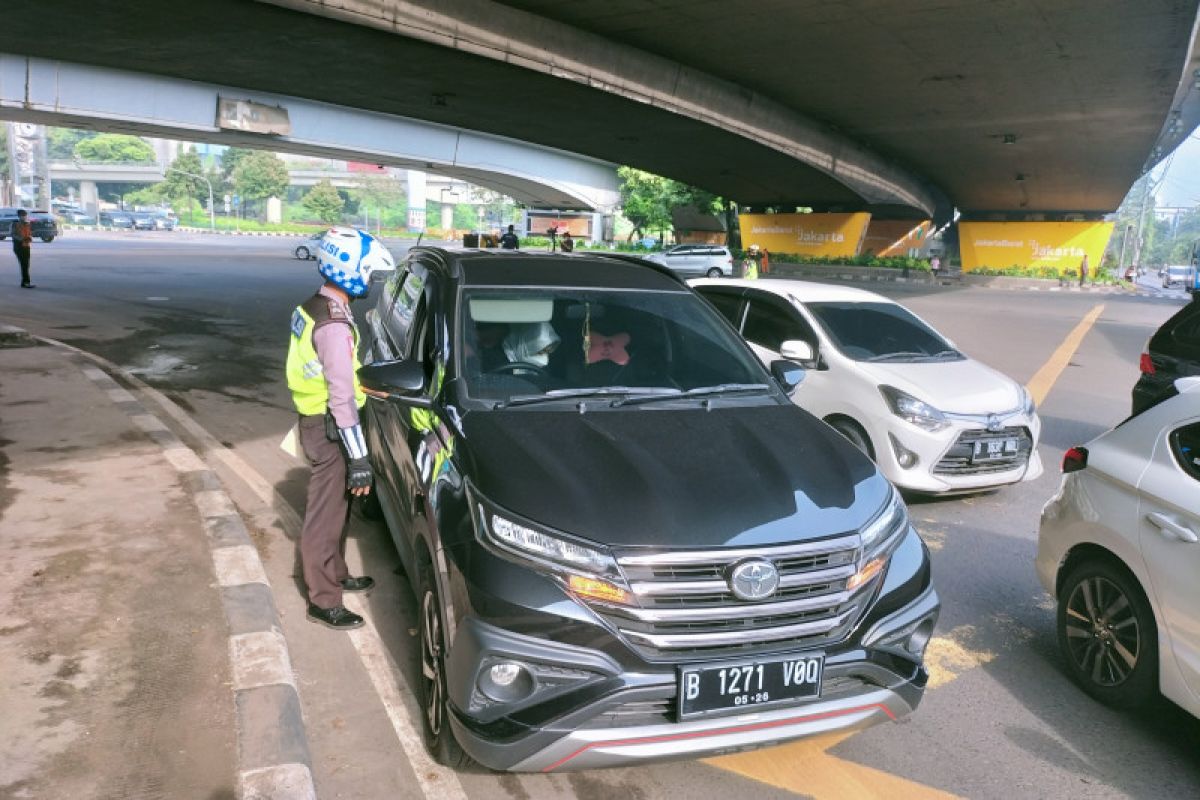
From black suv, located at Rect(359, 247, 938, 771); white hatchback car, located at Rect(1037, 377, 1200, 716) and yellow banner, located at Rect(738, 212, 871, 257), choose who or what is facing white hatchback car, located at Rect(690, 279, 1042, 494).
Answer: the yellow banner

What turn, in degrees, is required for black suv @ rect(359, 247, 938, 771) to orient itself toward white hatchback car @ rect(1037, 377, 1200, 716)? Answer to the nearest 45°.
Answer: approximately 90° to its left

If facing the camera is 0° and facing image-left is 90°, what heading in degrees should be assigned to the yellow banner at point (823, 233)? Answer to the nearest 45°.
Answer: approximately 0°

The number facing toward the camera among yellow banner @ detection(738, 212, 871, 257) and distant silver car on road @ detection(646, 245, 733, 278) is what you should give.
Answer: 1

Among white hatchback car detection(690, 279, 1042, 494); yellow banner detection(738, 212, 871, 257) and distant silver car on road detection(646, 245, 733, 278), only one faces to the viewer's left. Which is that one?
the distant silver car on road

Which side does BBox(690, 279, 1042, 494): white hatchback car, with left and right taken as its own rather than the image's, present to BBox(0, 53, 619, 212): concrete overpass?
back

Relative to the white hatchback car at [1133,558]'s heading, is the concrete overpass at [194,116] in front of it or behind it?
behind

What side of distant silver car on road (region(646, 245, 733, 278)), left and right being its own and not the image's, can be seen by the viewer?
left

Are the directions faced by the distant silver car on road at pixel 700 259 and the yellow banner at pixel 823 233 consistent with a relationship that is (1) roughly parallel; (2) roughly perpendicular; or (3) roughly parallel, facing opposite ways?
roughly perpendicular

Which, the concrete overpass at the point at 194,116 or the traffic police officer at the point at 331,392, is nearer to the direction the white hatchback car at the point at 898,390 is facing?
the traffic police officer
